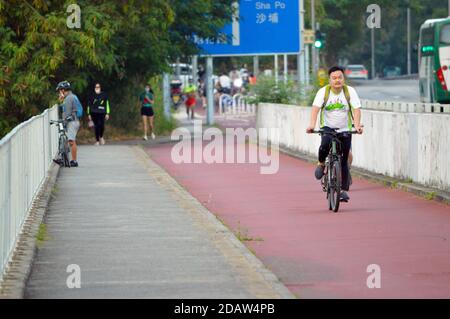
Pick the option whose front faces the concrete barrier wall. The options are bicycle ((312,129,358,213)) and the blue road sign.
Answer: the blue road sign

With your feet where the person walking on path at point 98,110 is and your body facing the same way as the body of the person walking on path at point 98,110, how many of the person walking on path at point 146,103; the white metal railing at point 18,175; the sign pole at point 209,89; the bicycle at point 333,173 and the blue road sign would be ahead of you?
2

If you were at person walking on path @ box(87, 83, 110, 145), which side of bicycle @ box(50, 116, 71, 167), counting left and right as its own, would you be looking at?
back

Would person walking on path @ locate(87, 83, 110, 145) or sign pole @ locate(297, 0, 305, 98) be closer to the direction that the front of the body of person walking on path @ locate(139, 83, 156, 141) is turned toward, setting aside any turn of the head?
the person walking on path

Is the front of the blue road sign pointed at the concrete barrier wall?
yes

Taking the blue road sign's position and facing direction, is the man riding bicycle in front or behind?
in front

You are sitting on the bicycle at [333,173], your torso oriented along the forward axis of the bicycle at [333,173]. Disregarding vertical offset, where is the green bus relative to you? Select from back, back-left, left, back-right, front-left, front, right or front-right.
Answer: back

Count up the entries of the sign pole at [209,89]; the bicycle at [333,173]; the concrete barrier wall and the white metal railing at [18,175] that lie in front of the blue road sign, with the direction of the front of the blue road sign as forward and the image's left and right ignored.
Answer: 3
